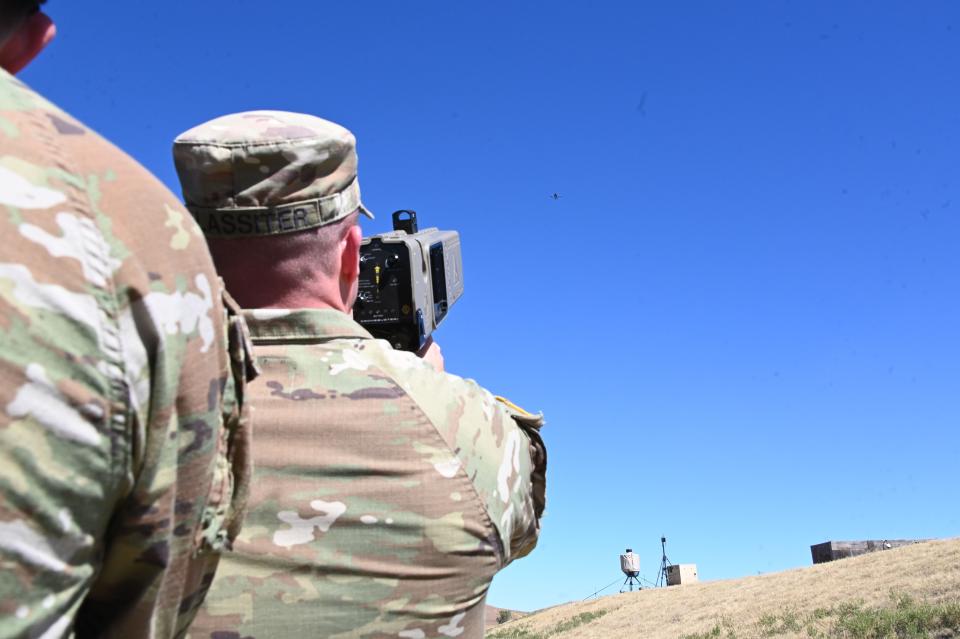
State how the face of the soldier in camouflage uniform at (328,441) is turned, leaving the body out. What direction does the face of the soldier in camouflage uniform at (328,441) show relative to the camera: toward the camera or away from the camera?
away from the camera

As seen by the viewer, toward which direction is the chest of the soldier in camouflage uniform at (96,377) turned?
away from the camera

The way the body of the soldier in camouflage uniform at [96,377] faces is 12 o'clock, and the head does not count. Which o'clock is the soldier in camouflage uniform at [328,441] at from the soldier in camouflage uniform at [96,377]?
the soldier in camouflage uniform at [328,441] is roughly at 1 o'clock from the soldier in camouflage uniform at [96,377].
